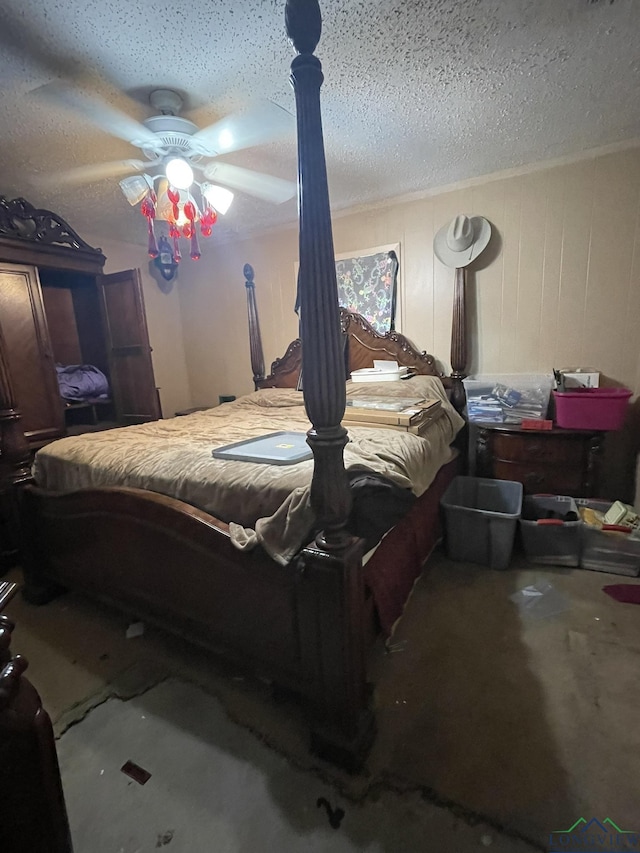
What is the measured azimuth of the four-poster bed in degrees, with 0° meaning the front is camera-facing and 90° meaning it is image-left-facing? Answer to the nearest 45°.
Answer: approximately 45°

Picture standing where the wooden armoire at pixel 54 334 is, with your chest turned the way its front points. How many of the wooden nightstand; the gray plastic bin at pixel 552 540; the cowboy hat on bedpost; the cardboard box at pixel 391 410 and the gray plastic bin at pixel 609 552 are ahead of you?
5

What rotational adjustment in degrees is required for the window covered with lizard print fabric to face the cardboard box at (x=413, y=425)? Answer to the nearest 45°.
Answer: approximately 45° to its left

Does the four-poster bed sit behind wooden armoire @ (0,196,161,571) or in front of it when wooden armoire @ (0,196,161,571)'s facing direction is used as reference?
in front

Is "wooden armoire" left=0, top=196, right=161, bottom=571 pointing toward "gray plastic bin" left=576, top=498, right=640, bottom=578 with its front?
yes

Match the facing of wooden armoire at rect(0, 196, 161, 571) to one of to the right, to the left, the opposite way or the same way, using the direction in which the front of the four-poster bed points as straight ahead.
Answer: to the left

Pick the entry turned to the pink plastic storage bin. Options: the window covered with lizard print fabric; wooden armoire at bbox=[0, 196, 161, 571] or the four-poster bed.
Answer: the wooden armoire

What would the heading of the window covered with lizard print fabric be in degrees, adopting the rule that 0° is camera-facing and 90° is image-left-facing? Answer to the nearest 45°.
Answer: approximately 45°

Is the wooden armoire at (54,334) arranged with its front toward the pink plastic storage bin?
yes

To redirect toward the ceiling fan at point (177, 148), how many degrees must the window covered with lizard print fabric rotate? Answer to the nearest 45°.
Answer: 0° — it already faces it

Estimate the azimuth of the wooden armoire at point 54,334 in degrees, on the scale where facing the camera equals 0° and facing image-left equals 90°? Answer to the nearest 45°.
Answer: approximately 315°
